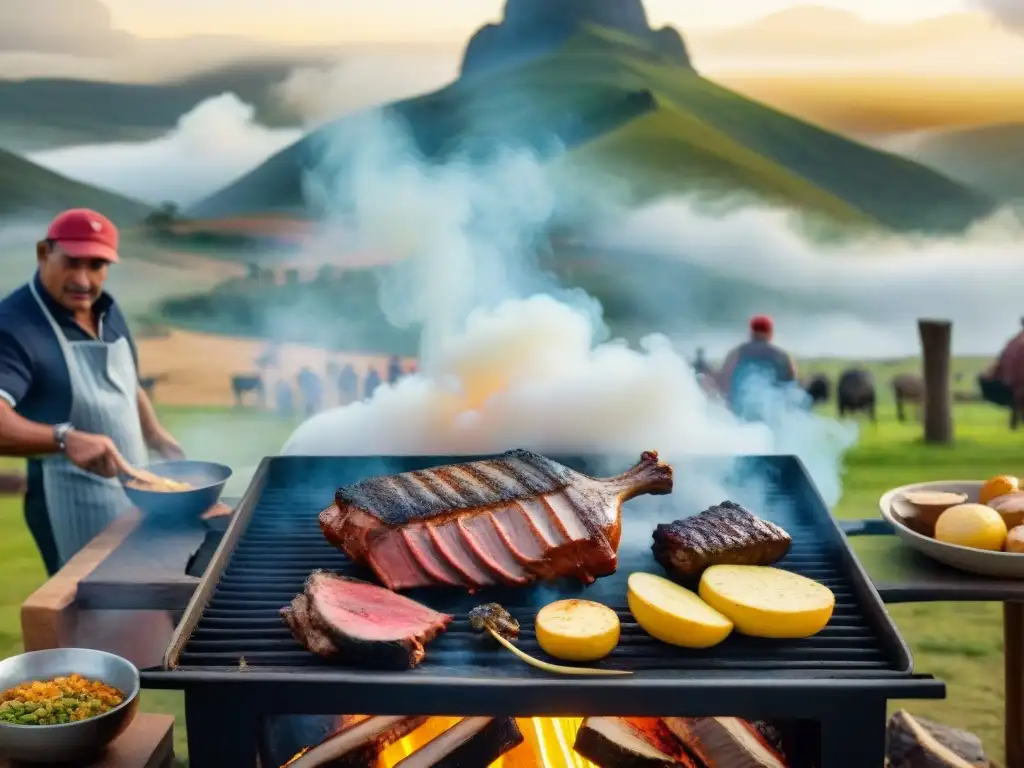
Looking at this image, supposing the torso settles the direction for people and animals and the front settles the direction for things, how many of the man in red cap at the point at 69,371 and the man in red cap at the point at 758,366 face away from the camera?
1

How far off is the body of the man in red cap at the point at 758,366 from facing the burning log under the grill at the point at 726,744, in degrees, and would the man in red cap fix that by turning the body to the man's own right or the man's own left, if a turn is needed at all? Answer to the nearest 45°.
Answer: approximately 180°

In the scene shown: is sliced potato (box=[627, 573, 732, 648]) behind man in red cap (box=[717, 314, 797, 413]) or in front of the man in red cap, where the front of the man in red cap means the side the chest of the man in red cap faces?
behind

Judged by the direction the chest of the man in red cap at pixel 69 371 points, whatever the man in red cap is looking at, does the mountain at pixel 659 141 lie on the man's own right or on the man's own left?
on the man's own left

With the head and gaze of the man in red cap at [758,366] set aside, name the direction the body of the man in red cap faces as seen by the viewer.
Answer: away from the camera

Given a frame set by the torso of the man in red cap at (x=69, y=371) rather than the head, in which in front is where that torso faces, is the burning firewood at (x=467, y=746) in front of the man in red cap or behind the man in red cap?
in front

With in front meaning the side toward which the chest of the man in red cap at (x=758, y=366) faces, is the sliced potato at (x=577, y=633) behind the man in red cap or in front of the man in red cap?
behind

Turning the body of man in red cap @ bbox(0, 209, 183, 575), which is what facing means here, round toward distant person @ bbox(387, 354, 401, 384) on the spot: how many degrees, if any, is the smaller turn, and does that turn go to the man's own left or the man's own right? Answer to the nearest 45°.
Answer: approximately 90° to the man's own left

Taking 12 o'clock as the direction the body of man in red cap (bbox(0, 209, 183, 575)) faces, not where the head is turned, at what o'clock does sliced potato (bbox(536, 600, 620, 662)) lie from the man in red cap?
The sliced potato is roughly at 1 o'clock from the man in red cap.

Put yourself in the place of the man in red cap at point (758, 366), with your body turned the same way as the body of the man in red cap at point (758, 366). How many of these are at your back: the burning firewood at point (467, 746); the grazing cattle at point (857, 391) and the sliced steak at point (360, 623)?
2

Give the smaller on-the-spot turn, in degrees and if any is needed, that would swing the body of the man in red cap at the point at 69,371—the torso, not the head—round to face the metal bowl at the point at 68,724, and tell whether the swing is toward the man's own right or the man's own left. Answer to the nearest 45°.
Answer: approximately 45° to the man's own right

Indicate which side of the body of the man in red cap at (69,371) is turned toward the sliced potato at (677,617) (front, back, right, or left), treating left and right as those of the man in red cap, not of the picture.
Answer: front

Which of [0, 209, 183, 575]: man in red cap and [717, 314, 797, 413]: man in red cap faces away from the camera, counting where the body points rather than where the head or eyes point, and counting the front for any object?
[717, 314, 797, 413]: man in red cap

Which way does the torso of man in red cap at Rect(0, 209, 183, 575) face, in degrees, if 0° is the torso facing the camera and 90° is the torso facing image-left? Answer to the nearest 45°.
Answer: approximately 315°

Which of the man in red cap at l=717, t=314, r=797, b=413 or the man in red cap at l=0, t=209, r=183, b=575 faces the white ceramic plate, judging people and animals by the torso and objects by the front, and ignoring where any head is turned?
the man in red cap at l=0, t=209, r=183, b=575

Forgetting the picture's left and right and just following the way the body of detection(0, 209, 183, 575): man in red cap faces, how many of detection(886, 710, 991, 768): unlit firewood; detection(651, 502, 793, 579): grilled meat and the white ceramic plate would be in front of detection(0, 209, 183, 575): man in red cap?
3
